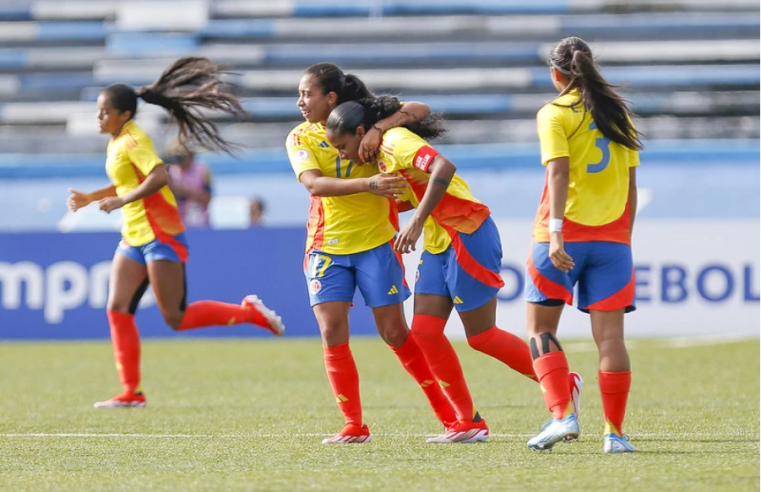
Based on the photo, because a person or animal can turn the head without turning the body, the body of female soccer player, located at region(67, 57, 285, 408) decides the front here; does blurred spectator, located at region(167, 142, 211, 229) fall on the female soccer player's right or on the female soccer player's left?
on the female soccer player's right

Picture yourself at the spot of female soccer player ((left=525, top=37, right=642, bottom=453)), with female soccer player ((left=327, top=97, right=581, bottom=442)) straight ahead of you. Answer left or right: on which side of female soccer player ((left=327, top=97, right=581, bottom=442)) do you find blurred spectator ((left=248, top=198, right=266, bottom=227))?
right

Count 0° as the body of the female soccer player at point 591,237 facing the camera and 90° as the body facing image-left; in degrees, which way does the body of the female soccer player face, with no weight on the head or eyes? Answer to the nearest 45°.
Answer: approximately 135°

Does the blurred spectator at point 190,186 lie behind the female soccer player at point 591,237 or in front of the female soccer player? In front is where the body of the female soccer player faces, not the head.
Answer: in front

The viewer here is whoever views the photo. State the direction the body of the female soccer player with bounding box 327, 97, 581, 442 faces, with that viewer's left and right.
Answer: facing to the left of the viewer

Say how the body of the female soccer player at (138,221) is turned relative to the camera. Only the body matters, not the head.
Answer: to the viewer's left

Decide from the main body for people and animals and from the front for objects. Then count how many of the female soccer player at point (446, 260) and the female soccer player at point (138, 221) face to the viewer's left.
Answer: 2

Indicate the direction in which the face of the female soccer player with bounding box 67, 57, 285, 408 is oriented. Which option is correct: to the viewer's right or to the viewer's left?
to the viewer's left
